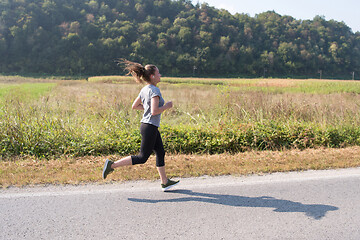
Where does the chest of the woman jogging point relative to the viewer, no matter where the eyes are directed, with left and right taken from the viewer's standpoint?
facing to the right of the viewer

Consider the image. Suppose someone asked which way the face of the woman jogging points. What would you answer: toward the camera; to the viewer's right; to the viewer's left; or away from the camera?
to the viewer's right
